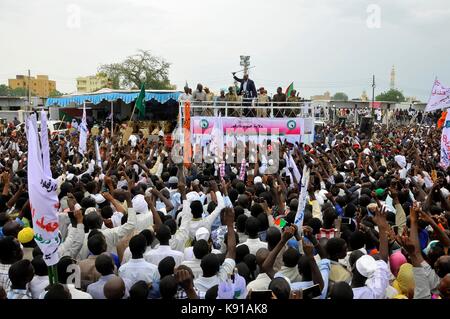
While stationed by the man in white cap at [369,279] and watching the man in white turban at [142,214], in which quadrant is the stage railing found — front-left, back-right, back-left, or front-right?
front-right

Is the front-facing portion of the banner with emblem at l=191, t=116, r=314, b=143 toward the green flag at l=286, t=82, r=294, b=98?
no

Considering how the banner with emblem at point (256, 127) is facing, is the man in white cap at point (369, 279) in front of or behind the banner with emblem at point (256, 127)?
in front

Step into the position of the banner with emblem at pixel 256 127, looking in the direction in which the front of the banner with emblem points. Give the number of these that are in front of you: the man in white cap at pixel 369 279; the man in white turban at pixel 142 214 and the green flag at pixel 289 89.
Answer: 2

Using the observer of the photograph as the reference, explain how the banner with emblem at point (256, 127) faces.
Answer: facing the viewer

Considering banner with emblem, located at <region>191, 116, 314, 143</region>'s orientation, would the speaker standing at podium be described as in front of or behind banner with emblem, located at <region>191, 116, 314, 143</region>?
behind

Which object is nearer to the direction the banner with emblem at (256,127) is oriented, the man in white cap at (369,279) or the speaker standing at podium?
the man in white cap

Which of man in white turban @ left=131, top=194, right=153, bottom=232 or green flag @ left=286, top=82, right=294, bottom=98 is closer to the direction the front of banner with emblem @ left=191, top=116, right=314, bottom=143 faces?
the man in white turban

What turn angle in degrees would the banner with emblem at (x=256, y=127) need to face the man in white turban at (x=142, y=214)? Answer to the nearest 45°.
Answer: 0° — it already faces them
